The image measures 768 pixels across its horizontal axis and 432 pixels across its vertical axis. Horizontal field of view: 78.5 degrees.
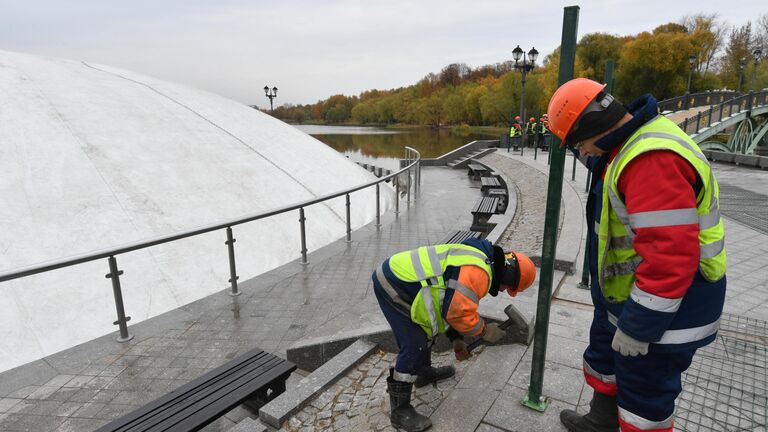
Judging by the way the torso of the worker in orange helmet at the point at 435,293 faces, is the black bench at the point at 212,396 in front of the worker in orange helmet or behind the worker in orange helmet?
behind

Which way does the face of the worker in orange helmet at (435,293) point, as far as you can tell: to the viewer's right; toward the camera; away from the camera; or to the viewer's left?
to the viewer's right

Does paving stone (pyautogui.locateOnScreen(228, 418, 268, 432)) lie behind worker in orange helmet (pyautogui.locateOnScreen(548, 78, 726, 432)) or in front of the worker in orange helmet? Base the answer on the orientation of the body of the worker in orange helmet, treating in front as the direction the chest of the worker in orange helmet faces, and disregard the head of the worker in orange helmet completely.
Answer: in front

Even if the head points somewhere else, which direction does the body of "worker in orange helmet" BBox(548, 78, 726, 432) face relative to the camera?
to the viewer's left

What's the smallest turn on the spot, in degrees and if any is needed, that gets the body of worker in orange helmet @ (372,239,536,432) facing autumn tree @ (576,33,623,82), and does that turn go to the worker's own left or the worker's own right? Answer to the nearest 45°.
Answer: approximately 90° to the worker's own left

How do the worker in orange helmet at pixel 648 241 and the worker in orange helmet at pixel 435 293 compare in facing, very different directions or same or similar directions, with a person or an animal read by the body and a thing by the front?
very different directions

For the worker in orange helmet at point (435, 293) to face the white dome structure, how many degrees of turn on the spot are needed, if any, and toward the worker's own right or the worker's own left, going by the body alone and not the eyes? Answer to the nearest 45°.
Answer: approximately 135° to the worker's own left

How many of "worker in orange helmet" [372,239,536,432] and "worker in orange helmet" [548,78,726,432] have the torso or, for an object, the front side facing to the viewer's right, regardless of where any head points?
1

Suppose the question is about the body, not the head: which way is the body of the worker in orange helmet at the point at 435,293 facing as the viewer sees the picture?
to the viewer's right

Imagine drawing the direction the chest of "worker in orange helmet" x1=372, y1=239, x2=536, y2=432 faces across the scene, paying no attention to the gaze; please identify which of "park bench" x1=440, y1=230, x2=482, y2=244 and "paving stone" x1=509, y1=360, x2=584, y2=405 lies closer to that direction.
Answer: the paving stone

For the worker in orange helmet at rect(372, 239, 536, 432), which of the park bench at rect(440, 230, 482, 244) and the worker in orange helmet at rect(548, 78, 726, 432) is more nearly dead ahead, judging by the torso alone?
the worker in orange helmet

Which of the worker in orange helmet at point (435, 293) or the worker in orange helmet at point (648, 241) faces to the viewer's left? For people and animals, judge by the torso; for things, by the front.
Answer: the worker in orange helmet at point (648, 241)

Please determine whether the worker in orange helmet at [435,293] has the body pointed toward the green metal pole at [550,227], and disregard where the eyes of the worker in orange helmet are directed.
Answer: yes
